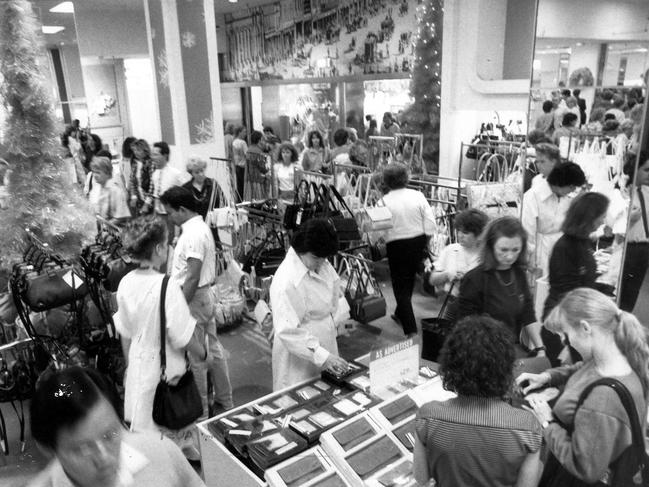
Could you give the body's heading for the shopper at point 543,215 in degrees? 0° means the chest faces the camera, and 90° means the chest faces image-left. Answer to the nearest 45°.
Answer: approximately 315°

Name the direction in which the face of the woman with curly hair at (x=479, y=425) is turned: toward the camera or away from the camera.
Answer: away from the camera

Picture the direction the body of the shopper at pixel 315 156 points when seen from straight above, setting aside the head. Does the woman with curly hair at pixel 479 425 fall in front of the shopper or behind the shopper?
in front

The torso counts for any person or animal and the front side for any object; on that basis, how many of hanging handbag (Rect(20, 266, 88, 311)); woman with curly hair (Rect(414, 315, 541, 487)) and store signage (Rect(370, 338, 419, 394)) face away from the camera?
1

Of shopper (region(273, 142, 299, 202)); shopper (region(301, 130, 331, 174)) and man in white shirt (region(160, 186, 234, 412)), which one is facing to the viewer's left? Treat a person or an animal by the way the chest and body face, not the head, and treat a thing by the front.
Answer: the man in white shirt

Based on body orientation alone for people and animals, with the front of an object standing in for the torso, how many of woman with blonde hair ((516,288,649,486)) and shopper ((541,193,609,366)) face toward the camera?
0

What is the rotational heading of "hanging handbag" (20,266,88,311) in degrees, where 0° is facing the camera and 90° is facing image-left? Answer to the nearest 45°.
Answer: approximately 315°

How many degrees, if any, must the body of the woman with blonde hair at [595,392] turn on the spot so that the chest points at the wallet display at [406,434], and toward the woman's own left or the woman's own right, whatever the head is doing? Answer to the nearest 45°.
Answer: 0° — they already face it

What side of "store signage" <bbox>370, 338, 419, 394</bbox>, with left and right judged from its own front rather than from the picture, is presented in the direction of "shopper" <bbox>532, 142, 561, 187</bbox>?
back

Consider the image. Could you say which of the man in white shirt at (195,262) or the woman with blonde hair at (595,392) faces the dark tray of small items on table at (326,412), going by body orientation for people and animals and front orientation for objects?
the woman with blonde hair

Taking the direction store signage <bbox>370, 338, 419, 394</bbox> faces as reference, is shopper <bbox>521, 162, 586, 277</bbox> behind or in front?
behind

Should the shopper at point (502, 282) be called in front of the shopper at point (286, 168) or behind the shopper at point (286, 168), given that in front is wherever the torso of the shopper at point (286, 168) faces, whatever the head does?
in front

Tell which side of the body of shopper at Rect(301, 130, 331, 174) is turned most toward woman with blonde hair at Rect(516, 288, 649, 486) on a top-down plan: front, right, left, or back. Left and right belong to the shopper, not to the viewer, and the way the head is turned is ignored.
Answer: front
